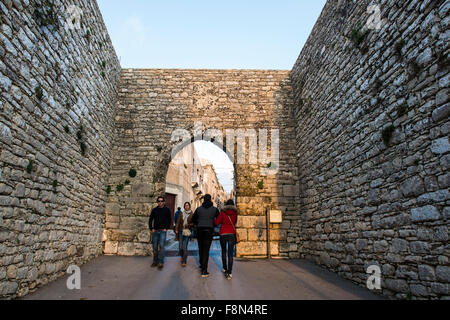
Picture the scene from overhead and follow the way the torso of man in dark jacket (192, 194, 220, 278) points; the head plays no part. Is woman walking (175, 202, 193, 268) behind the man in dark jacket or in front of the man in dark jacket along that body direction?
in front

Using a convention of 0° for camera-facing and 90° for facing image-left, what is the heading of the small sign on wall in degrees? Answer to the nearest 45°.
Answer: approximately 0°

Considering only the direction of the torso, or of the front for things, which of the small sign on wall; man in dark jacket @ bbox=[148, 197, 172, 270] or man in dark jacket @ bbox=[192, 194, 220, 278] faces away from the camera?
man in dark jacket @ bbox=[192, 194, 220, 278]

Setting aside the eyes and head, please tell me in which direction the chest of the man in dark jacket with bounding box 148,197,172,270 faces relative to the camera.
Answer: toward the camera

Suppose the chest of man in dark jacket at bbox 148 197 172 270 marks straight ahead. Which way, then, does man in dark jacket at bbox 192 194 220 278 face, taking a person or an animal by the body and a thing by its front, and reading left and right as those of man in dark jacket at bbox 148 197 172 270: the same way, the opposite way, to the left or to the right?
the opposite way

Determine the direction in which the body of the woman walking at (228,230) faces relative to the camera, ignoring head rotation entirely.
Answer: away from the camera

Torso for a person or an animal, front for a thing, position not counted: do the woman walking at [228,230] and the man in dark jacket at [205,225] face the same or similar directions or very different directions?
same or similar directions

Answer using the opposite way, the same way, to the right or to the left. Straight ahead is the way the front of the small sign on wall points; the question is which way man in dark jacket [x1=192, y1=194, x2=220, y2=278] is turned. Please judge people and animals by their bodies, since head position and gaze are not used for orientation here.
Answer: the opposite way

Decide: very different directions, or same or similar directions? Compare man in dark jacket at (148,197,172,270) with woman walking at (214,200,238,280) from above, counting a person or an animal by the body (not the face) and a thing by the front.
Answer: very different directions

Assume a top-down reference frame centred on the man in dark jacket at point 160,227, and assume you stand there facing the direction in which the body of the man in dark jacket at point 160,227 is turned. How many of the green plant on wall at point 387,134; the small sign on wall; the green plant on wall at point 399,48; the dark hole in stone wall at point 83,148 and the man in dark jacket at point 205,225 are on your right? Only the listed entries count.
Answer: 1

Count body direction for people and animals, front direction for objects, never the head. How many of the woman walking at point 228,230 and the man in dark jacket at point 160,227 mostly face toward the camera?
1

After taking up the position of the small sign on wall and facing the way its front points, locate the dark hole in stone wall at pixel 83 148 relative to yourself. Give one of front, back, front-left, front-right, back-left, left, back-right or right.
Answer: front-right

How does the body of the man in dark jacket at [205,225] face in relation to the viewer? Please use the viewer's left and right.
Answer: facing away from the viewer

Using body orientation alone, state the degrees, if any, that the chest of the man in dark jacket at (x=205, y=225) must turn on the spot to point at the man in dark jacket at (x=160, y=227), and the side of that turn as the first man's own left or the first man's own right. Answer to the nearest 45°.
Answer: approximately 45° to the first man's own left

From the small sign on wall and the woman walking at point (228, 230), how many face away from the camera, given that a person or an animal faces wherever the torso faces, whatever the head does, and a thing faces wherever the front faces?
1
